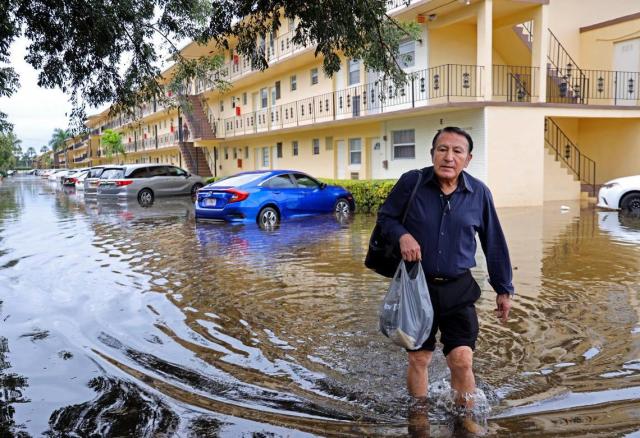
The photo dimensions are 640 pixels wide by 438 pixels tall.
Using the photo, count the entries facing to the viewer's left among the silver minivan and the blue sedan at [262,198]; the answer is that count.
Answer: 0

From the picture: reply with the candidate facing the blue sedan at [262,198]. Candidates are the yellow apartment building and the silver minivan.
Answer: the yellow apartment building

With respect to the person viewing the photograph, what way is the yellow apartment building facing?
facing the viewer and to the left of the viewer

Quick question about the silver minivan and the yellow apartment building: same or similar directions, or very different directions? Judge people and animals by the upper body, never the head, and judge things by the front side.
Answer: very different directions

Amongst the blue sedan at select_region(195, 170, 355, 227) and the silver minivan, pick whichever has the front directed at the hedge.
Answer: the blue sedan

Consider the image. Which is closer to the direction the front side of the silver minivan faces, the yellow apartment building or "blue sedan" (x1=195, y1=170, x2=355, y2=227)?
the yellow apartment building

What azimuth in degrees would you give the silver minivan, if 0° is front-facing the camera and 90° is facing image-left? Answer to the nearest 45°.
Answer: approximately 225°

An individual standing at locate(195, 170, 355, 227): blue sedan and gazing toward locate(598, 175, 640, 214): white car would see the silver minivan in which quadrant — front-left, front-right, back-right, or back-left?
back-left

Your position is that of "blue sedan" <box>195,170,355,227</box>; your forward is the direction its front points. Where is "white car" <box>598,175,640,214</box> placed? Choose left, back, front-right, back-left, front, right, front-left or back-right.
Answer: front-right

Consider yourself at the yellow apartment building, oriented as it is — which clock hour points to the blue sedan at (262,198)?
The blue sedan is roughly at 12 o'clock from the yellow apartment building.

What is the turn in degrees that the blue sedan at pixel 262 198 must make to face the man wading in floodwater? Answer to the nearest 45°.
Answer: approximately 135° to its right

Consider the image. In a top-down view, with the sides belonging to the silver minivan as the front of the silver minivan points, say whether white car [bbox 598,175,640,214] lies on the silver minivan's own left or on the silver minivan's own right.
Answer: on the silver minivan's own right

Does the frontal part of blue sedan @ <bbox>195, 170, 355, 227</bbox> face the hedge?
yes
